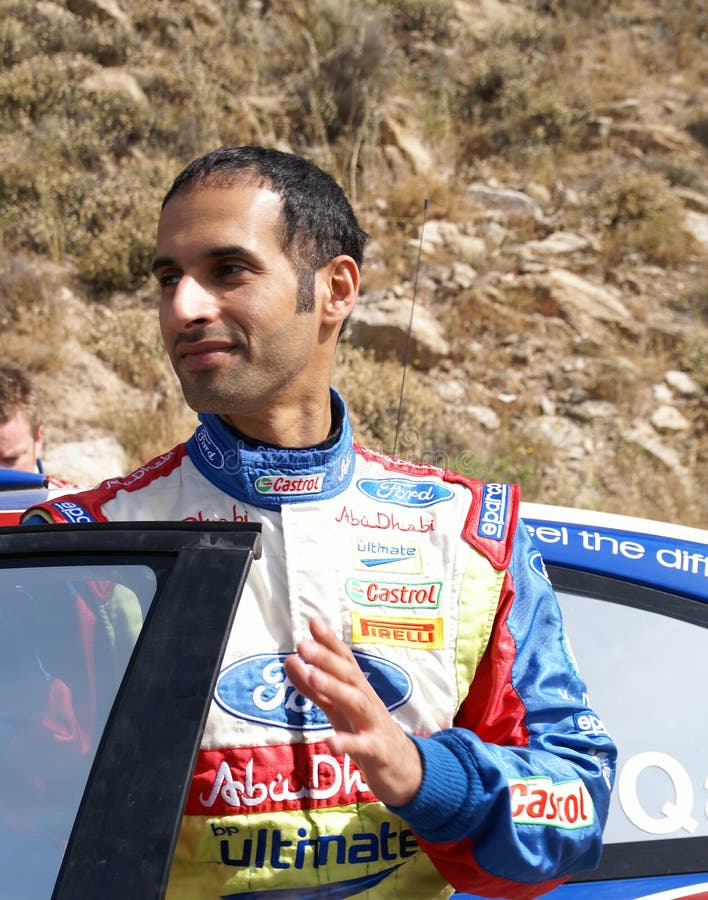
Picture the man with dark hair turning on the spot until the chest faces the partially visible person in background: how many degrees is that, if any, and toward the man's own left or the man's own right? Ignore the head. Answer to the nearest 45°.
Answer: approximately 135° to the man's own right

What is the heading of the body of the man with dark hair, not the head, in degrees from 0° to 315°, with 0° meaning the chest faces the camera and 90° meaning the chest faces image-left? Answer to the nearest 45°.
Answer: approximately 0°

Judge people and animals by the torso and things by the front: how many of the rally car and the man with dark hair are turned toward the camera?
1

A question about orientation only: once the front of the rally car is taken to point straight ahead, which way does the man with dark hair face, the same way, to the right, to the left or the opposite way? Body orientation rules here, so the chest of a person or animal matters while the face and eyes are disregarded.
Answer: to the left

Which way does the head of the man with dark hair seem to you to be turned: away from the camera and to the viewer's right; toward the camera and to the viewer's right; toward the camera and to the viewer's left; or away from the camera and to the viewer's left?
toward the camera and to the viewer's left

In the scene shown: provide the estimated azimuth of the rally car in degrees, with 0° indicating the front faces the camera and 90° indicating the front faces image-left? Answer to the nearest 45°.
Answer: approximately 90°

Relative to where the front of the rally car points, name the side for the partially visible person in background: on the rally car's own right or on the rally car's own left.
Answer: on the rally car's own right
